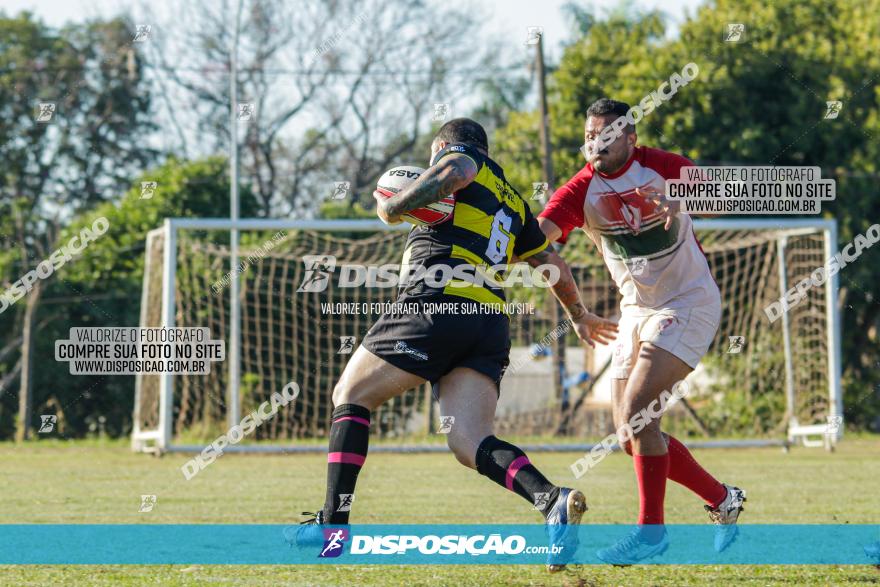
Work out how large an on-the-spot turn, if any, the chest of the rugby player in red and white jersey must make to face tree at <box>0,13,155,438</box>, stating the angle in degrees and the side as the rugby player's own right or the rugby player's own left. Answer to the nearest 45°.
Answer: approximately 90° to the rugby player's own right

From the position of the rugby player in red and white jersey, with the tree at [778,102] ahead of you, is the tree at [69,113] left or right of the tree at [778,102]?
left

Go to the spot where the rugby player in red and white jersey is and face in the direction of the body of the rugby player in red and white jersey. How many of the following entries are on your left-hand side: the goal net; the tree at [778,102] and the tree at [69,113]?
0

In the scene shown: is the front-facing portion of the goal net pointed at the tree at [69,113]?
no

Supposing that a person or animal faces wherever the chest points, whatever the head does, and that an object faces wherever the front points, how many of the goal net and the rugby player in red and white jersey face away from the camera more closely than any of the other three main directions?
0

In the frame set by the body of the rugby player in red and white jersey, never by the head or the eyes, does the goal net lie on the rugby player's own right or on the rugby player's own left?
on the rugby player's own right

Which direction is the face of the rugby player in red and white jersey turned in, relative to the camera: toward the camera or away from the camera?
toward the camera

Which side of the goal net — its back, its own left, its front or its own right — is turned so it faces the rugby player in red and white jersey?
front

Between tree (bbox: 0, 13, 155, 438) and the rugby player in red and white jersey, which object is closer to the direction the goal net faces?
the rugby player in red and white jersey

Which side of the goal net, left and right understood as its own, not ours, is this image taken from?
front

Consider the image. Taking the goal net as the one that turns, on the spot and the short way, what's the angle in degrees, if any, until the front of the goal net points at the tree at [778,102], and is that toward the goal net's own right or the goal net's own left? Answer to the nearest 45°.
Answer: approximately 135° to the goal net's own left
